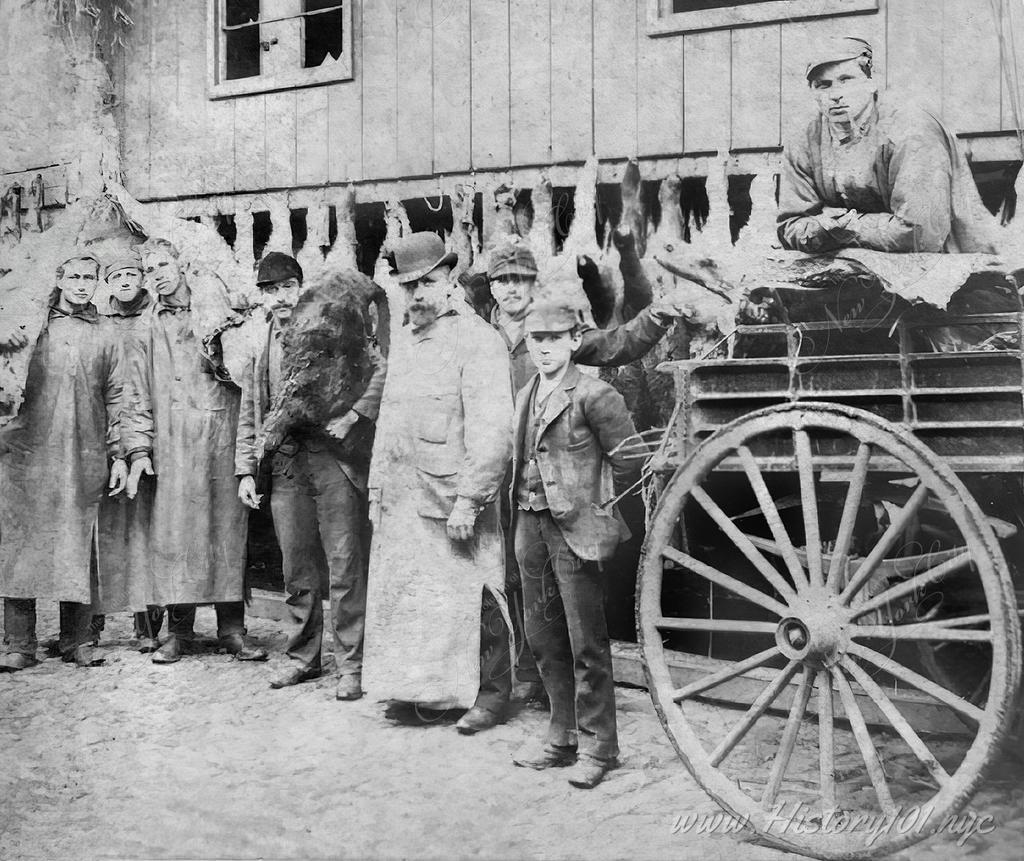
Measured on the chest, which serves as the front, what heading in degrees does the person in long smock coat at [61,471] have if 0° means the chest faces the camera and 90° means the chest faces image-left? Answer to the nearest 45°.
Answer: approximately 0°

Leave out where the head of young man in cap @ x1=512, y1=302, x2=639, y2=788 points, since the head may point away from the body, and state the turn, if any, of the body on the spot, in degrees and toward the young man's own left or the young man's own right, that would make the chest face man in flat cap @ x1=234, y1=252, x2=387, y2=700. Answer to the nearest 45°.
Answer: approximately 90° to the young man's own right

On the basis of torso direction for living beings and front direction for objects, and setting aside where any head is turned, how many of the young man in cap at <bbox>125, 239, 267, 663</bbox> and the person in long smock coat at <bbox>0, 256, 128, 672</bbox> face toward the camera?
2

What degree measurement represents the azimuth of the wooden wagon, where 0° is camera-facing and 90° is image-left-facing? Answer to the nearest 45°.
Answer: approximately 315°

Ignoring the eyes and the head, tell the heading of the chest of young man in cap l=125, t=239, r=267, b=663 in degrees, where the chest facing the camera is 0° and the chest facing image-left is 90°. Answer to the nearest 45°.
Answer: approximately 0°
